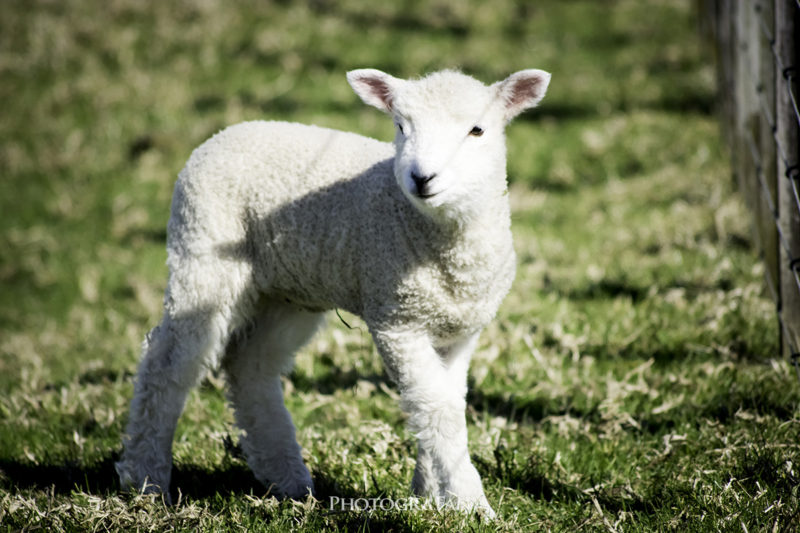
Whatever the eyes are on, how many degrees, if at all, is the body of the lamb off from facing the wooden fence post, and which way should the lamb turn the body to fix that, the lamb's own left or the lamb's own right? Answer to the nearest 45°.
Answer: approximately 45° to the lamb's own left

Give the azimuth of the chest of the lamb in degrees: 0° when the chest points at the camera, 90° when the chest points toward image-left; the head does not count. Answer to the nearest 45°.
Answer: approximately 315°
